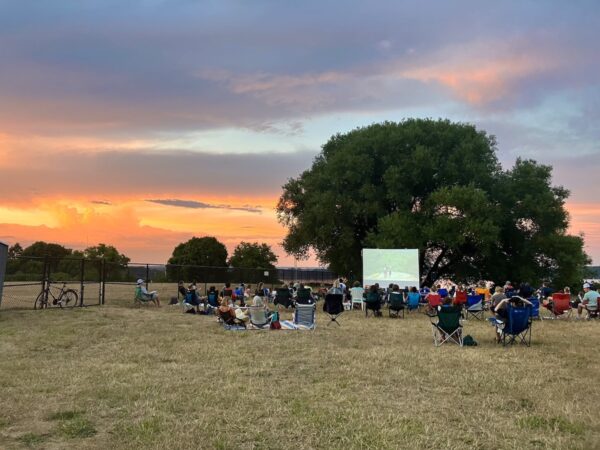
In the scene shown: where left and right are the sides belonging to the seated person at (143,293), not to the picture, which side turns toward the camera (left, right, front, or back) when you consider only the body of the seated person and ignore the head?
right

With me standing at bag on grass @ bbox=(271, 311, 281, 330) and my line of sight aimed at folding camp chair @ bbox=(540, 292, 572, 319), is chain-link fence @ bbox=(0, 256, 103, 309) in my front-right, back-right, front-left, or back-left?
back-left

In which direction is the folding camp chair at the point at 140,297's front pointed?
to the viewer's right

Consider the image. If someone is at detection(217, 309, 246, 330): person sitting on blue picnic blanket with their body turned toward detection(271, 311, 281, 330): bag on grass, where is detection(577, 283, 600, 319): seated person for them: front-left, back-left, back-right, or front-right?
front-left

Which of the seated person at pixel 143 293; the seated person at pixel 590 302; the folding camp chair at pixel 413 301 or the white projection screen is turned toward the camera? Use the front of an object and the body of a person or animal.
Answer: the white projection screen

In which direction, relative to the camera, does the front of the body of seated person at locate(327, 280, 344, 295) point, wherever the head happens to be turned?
away from the camera

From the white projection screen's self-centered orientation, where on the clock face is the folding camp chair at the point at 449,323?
The folding camp chair is roughly at 12 o'clock from the white projection screen.

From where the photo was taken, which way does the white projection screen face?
toward the camera

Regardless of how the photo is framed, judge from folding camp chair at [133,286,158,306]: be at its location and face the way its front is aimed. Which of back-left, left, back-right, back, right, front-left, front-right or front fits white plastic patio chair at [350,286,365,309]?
front

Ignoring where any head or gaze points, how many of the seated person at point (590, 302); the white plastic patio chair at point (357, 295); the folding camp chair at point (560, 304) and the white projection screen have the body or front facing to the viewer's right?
0

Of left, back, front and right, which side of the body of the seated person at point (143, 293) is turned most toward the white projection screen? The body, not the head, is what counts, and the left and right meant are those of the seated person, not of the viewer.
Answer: front

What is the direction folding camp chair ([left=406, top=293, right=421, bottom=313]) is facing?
away from the camera

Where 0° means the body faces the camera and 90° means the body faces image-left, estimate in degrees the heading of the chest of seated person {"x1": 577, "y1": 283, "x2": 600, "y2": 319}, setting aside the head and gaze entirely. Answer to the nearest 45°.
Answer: approximately 135°

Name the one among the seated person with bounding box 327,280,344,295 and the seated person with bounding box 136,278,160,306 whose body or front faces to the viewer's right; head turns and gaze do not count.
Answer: the seated person with bounding box 136,278,160,306

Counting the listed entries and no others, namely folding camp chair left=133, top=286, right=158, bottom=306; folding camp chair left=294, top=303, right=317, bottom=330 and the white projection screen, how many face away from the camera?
1

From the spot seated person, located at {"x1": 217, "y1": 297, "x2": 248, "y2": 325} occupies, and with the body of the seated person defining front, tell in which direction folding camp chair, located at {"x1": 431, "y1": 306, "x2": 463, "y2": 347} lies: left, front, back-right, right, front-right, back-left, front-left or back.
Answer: right

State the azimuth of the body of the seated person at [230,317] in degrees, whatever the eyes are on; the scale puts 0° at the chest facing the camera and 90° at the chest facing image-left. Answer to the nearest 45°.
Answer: approximately 225°

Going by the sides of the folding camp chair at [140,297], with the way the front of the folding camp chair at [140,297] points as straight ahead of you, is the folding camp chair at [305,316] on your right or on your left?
on your right

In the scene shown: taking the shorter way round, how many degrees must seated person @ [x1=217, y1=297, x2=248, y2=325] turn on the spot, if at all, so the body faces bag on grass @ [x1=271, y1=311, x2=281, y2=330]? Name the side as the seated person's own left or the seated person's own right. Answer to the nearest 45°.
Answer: approximately 45° to the seated person's own right

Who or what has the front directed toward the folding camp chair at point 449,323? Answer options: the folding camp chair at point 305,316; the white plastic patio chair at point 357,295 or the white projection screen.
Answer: the white projection screen

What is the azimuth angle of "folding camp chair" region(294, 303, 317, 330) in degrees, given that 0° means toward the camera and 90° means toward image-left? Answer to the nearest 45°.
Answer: approximately 180°

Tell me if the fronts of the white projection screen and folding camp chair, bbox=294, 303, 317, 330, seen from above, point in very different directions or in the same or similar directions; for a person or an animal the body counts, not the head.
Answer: very different directions

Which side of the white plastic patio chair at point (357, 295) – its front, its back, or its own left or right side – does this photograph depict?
back
